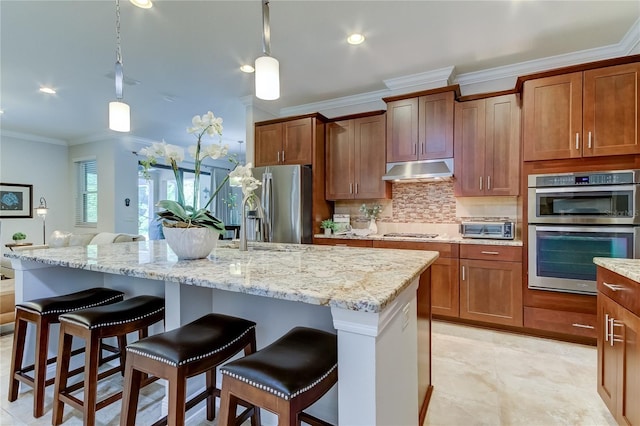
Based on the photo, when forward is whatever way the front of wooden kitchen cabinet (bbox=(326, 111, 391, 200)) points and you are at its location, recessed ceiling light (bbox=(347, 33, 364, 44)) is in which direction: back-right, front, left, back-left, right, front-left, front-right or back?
front-left

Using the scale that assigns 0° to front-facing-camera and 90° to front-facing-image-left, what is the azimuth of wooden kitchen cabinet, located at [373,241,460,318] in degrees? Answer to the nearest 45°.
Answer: approximately 0°

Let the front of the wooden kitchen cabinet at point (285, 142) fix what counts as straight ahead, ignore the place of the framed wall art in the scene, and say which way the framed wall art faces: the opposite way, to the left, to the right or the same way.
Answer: to the left

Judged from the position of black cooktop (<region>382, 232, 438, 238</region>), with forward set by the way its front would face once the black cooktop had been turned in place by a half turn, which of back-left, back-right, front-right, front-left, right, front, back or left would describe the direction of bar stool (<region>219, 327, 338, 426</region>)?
back

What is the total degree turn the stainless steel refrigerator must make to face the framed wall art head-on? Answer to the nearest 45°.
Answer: approximately 90° to its right

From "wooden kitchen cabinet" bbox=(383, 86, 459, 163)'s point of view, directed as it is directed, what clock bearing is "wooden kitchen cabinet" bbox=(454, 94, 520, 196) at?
"wooden kitchen cabinet" bbox=(454, 94, 520, 196) is roughly at 9 o'clock from "wooden kitchen cabinet" bbox=(383, 86, 459, 163).

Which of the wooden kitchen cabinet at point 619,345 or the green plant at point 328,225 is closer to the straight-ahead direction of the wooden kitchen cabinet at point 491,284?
the wooden kitchen cabinet

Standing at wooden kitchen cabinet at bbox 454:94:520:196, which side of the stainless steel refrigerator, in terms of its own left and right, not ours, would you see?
left

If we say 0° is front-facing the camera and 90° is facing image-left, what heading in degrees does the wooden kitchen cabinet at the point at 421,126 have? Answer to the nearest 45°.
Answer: approximately 0°

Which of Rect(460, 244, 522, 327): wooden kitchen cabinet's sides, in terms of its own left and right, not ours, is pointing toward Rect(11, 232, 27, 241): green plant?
right
